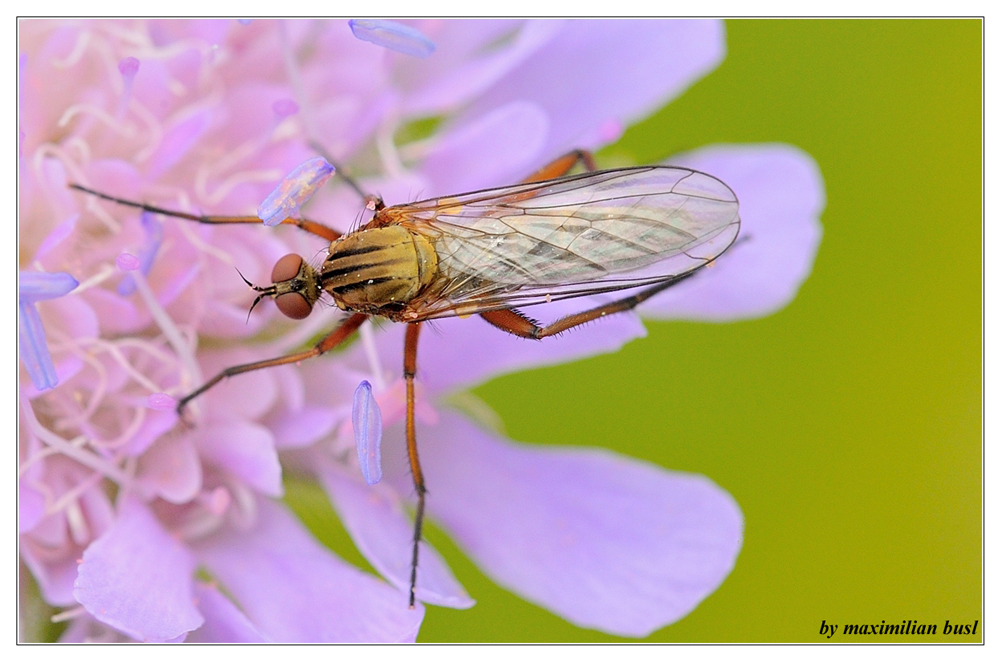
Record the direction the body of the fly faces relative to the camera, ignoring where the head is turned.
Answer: to the viewer's left
